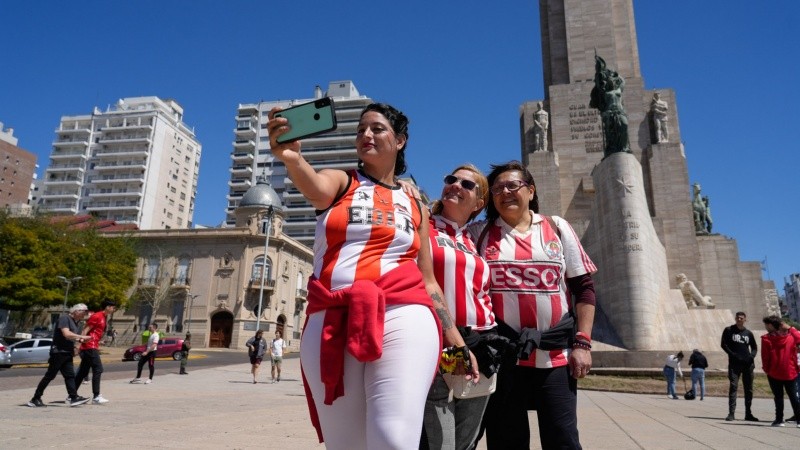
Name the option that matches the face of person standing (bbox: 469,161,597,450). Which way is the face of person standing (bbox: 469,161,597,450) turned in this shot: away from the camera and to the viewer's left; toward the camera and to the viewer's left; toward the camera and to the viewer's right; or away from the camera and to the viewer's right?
toward the camera and to the viewer's left

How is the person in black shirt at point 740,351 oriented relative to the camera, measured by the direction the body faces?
toward the camera

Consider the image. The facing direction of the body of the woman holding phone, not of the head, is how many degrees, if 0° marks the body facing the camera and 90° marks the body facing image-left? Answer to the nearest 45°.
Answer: approximately 0°

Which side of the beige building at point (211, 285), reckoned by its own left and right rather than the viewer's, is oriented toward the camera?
front

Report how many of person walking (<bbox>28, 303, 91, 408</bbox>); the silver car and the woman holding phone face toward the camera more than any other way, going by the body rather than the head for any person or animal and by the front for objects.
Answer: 1

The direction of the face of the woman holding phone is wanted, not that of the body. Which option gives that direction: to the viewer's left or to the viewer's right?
to the viewer's left
